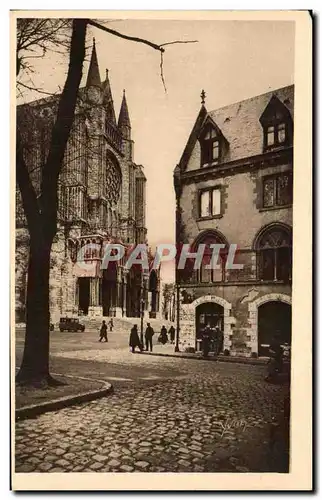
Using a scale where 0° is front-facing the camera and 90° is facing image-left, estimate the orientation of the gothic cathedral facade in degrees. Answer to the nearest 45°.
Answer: approximately 315°

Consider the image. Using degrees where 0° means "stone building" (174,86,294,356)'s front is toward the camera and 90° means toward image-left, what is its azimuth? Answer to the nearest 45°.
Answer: approximately 45°
